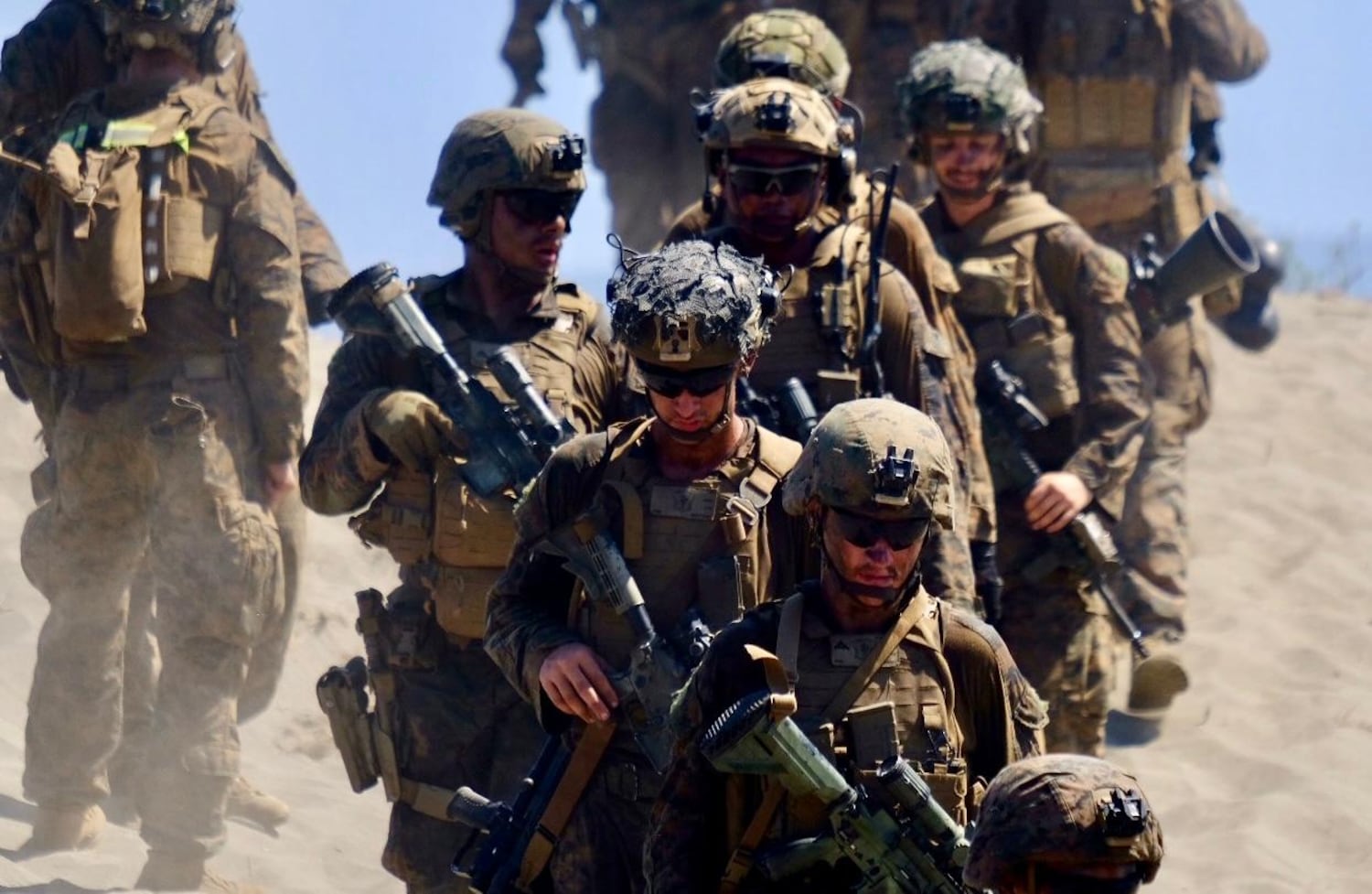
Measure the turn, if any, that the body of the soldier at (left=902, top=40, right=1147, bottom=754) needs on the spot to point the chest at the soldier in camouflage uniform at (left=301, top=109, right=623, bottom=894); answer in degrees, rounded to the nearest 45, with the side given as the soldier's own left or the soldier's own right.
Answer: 0° — they already face them

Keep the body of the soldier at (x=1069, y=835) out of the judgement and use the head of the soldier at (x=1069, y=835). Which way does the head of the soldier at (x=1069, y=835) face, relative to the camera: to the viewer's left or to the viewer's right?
to the viewer's right

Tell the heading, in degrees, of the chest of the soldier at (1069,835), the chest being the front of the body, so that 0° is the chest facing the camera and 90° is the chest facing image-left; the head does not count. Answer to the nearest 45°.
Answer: approximately 315°

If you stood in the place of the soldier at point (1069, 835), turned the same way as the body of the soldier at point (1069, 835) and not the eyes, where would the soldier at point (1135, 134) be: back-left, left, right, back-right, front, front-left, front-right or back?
back-left

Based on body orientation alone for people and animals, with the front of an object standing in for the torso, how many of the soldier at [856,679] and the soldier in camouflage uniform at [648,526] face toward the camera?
2
